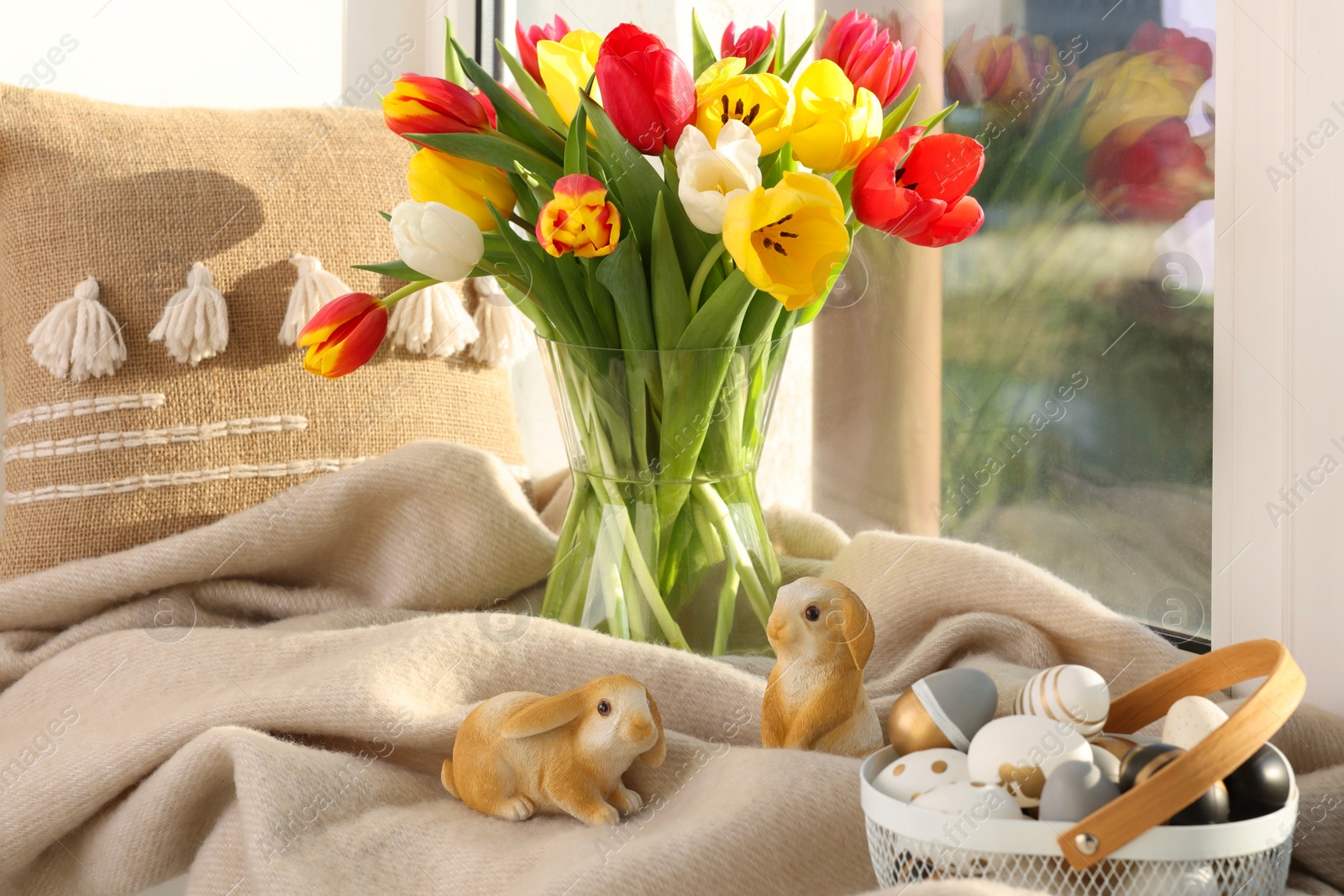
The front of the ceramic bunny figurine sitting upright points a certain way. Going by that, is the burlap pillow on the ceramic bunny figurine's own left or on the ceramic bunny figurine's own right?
on the ceramic bunny figurine's own right

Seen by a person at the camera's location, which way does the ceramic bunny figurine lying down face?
facing the viewer and to the right of the viewer

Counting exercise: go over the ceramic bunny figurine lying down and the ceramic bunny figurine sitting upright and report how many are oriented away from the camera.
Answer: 0
